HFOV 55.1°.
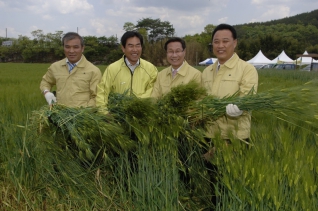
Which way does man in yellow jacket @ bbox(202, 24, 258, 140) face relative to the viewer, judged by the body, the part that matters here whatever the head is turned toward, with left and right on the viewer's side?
facing the viewer and to the left of the viewer

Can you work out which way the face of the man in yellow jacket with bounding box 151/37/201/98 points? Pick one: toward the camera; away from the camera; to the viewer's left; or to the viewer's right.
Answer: toward the camera

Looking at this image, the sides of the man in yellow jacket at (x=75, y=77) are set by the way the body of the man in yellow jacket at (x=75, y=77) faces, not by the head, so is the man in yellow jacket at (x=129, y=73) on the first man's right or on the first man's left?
on the first man's left

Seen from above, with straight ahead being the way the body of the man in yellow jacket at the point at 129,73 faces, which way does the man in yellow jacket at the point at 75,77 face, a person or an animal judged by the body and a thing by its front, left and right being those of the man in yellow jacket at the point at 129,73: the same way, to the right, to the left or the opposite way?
the same way

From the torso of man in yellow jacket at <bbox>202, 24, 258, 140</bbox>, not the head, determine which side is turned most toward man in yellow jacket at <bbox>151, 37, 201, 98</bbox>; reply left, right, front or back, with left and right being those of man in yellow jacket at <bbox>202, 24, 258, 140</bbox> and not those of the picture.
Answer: right

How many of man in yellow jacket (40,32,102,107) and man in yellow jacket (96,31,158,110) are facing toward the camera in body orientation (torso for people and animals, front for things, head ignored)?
2

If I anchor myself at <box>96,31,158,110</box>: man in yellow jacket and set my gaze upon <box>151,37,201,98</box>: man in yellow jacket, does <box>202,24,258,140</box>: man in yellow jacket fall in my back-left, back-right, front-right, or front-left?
front-right

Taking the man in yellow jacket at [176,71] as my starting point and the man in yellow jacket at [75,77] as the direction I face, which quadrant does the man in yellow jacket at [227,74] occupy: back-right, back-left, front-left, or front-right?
back-left

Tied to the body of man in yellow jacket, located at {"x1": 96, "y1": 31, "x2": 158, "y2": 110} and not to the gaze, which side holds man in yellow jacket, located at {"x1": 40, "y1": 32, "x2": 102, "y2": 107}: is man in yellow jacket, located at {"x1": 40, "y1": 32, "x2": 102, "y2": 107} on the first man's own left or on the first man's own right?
on the first man's own right

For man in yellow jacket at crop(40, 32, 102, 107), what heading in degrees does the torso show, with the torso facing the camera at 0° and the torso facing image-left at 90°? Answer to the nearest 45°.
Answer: approximately 0°

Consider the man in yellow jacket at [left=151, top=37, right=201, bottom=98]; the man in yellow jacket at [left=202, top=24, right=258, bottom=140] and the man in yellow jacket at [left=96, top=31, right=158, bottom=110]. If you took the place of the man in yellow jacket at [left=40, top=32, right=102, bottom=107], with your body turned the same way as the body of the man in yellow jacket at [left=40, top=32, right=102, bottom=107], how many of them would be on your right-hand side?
0

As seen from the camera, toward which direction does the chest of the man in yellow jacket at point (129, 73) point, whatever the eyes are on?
toward the camera

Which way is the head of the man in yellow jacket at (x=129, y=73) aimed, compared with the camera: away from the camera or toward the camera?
toward the camera
